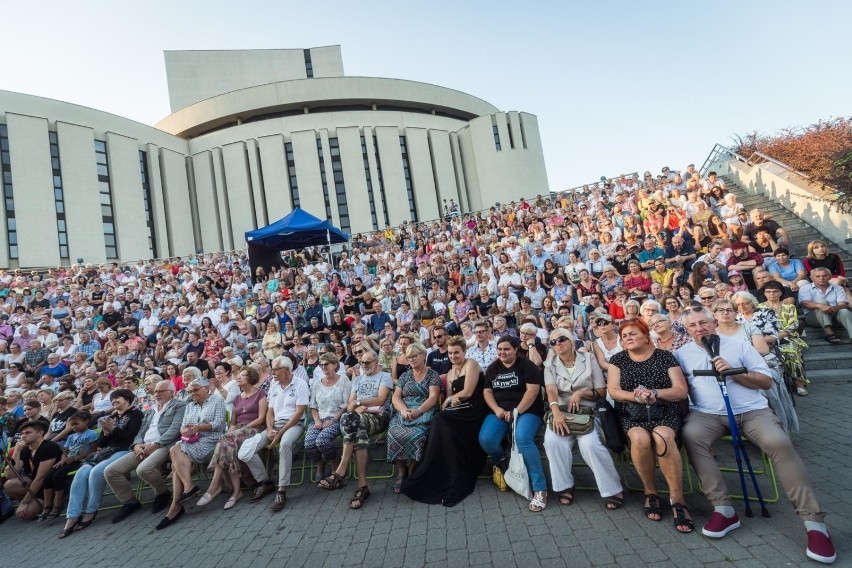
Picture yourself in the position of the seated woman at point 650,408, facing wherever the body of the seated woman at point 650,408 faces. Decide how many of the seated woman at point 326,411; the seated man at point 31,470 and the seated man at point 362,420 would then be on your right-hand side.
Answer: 3

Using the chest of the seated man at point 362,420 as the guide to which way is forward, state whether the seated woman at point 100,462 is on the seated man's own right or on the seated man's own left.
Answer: on the seated man's own right

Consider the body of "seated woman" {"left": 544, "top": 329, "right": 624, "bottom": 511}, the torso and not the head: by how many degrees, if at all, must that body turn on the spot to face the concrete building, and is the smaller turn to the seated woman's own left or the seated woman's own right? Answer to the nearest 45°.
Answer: approximately 135° to the seated woman's own right

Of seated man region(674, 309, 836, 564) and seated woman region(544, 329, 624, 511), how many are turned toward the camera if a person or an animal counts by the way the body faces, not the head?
2

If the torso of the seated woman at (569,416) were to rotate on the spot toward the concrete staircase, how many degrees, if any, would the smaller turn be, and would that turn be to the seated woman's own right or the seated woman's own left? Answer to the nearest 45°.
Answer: approximately 135° to the seated woman's own left

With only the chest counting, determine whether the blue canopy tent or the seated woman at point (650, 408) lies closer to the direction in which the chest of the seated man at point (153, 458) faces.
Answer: the seated woman

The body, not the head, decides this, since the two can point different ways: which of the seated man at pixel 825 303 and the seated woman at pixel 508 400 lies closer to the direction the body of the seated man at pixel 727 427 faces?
the seated woman

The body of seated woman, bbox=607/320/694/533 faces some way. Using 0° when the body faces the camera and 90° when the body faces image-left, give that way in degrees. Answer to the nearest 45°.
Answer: approximately 0°

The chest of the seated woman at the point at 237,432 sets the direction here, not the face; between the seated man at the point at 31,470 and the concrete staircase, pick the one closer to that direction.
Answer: the seated man
